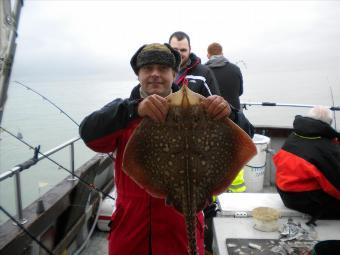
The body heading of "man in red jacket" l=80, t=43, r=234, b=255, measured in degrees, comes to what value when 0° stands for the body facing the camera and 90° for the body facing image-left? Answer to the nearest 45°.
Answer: approximately 0°

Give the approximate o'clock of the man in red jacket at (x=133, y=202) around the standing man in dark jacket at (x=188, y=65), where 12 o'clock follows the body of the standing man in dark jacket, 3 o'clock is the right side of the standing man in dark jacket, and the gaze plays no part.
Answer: The man in red jacket is roughly at 11 o'clock from the standing man in dark jacket.

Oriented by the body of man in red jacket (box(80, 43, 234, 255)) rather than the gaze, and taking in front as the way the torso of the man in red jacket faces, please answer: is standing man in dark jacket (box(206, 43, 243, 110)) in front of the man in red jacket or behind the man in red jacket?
behind

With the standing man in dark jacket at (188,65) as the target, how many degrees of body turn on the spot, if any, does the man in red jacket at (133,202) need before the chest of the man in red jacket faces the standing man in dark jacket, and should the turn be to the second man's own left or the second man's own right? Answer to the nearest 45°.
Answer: approximately 180°

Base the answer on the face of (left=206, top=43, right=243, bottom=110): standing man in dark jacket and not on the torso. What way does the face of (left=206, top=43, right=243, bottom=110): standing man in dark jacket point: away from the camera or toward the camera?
away from the camera

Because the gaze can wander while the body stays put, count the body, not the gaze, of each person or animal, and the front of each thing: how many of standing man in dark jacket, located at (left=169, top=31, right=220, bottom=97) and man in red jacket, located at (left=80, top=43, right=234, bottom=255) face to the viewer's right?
0

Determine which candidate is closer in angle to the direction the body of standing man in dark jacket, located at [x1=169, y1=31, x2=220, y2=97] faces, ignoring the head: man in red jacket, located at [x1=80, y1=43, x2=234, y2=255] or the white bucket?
the man in red jacket
